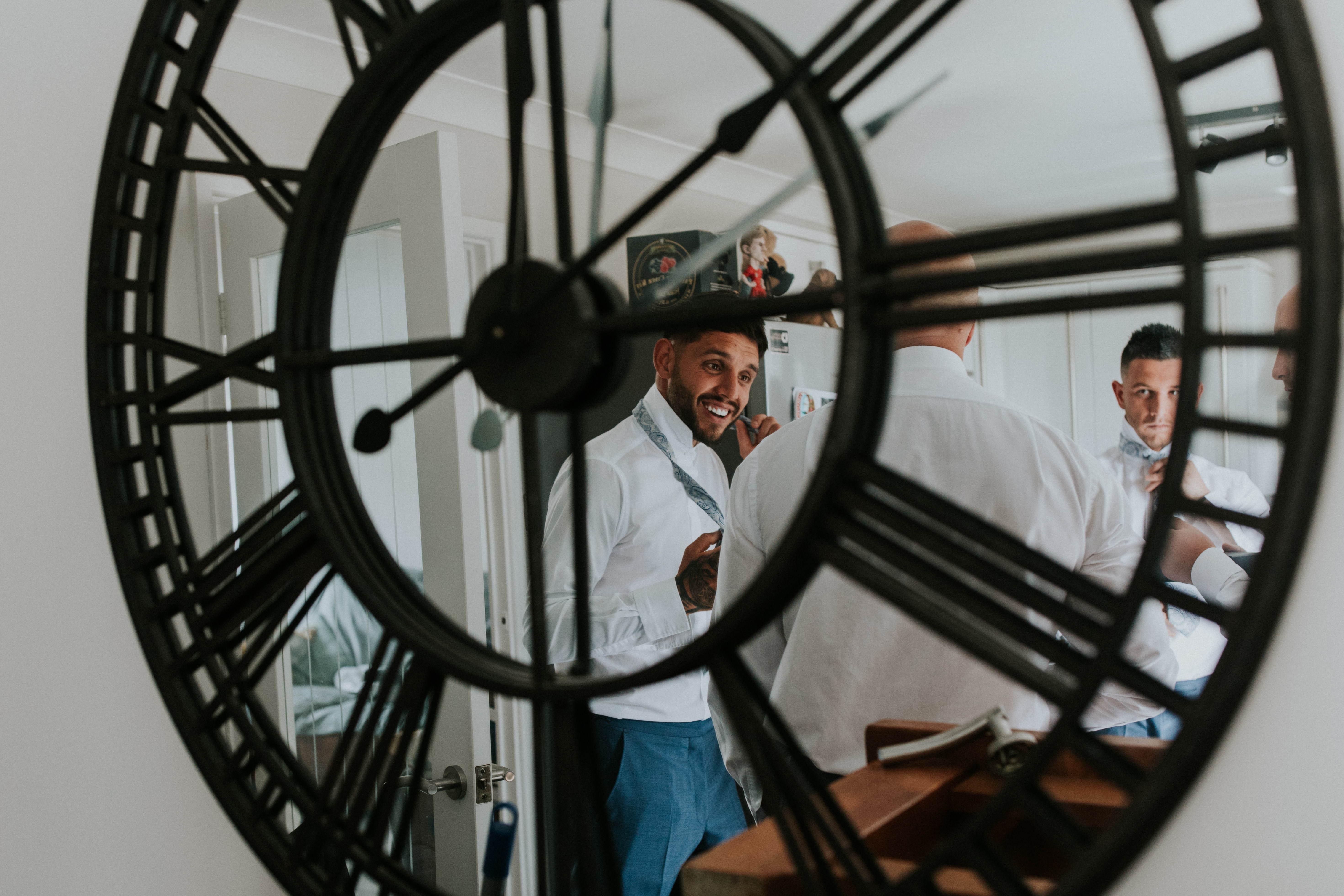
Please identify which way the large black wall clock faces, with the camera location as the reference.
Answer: facing the viewer and to the left of the viewer

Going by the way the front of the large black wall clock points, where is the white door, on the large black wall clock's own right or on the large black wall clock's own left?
on the large black wall clock's own right
